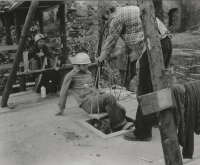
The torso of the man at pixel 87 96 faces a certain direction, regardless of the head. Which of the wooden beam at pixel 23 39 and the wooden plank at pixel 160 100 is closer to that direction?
the wooden plank

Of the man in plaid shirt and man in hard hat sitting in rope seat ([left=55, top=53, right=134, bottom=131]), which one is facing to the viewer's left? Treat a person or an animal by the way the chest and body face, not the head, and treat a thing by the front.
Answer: the man in plaid shirt

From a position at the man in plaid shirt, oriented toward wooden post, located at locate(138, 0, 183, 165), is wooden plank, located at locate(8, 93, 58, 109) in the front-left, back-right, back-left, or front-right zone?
back-right

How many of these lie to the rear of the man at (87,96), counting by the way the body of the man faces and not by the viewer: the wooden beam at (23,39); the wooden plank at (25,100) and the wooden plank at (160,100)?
2

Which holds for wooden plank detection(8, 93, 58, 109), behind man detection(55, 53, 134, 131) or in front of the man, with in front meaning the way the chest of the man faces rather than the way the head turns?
behind

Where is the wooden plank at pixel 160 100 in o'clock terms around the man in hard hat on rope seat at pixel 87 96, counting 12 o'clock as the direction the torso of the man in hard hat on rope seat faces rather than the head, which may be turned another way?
The wooden plank is roughly at 1 o'clock from the man in hard hat on rope seat.

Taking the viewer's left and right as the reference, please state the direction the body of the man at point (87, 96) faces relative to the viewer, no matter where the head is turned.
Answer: facing the viewer and to the right of the viewer

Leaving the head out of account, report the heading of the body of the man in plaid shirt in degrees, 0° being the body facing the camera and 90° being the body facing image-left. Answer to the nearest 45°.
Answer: approximately 90°

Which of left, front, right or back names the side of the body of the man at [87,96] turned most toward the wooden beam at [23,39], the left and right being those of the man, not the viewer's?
back

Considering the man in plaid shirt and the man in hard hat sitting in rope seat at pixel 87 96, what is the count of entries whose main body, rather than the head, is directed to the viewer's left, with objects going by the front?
1

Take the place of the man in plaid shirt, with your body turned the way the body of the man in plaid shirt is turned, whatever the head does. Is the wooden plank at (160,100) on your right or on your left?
on your left

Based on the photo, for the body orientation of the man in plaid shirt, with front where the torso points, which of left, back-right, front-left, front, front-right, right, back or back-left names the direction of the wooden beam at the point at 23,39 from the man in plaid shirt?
front-right
